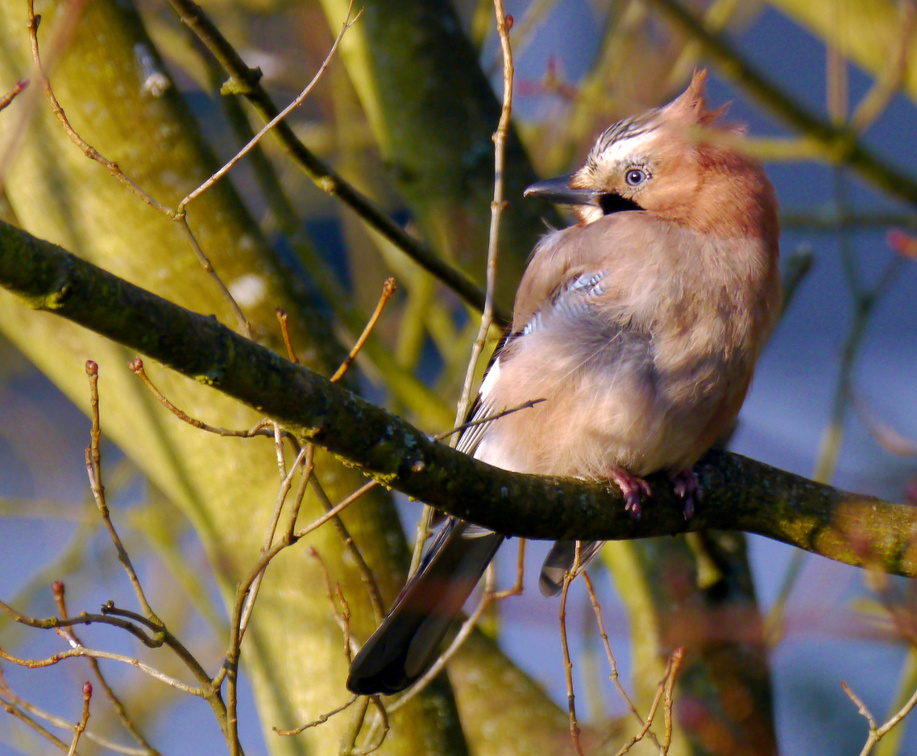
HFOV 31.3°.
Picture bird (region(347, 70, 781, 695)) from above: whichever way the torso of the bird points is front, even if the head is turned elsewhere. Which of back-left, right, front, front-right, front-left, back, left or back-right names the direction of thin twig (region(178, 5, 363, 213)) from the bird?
right

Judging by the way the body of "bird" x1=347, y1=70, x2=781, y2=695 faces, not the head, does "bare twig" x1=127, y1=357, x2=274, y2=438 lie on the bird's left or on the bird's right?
on the bird's right

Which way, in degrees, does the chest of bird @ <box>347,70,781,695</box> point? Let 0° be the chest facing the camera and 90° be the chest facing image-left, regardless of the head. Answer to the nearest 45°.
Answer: approximately 315°
